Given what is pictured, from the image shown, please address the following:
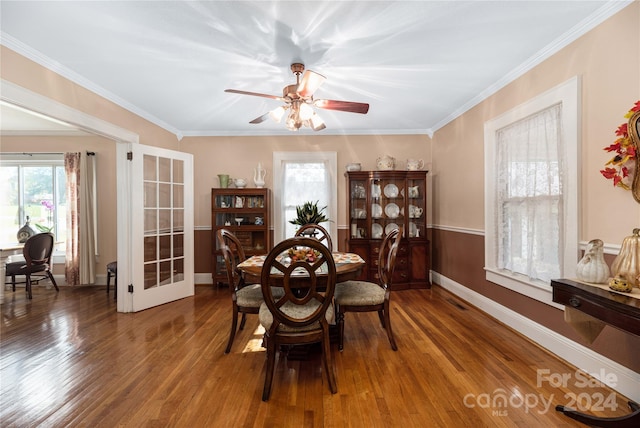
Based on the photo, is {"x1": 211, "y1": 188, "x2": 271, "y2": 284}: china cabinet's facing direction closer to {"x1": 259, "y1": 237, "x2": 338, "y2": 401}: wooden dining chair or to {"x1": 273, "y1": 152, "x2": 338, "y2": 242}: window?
the wooden dining chair

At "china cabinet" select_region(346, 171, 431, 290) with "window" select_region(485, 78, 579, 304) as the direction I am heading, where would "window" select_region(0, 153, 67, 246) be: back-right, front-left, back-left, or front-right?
back-right

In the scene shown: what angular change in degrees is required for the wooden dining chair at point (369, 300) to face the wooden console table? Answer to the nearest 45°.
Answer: approximately 135° to its left

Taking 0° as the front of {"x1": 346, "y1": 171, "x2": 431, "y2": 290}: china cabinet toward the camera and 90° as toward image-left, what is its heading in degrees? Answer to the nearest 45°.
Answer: approximately 0°

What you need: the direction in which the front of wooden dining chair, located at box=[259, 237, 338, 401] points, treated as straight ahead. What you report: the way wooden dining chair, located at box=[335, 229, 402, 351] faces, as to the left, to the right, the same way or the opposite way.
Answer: to the left

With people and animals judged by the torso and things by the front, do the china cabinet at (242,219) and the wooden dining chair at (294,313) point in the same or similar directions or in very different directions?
very different directions

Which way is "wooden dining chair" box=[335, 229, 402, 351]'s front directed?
to the viewer's left

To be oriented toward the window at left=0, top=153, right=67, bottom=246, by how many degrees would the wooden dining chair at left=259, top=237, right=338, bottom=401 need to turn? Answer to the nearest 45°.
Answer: approximately 45° to its left

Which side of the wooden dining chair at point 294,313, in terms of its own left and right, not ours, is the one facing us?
back

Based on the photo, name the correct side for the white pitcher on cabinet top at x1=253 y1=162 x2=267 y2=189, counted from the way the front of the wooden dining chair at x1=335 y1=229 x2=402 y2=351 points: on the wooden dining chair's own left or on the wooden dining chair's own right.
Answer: on the wooden dining chair's own right

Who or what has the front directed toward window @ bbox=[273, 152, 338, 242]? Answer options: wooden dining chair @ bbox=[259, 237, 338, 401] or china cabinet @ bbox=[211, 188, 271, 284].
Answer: the wooden dining chair
